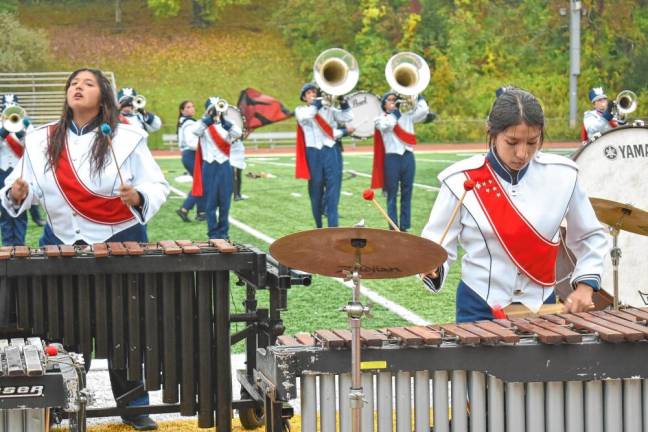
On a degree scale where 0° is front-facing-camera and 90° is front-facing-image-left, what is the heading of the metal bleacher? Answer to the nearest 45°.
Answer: approximately 0°

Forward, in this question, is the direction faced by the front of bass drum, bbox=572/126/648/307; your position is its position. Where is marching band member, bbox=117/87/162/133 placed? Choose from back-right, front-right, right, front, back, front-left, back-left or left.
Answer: back-right

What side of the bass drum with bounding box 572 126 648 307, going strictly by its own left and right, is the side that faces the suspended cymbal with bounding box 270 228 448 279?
front

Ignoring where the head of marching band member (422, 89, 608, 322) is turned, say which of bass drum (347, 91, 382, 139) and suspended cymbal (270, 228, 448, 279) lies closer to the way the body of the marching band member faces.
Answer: the suspended cymbal

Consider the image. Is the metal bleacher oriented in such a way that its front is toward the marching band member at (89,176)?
yes

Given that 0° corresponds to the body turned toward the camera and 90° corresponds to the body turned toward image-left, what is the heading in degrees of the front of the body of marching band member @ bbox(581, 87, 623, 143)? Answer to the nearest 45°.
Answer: approximately 315°

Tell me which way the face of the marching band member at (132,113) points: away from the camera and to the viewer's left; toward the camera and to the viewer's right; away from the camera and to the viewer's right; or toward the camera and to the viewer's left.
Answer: toward the camera and to the viewer's right

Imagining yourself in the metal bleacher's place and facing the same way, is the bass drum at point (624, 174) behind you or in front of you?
in front
